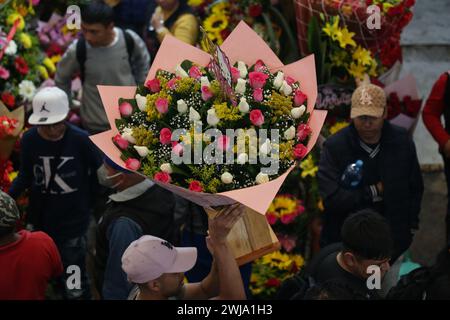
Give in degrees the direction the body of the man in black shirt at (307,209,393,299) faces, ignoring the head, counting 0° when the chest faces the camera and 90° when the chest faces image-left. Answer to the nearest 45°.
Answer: approximately 315°

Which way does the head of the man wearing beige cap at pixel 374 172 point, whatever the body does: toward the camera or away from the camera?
toward the camera

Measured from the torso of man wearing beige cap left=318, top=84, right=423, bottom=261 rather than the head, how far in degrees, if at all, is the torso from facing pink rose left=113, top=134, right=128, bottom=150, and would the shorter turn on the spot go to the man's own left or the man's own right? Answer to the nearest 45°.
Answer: approximately 45° to the man's own right

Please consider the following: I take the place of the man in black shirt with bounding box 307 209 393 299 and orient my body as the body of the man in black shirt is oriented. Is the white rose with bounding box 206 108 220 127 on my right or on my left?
on my right

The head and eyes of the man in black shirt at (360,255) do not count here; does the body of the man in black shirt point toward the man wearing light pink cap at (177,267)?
no

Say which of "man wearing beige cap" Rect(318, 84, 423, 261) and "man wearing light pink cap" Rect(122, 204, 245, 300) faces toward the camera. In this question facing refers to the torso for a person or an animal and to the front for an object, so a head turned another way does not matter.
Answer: "man wearing beige cap" Rect(318, 84, 423, 261)

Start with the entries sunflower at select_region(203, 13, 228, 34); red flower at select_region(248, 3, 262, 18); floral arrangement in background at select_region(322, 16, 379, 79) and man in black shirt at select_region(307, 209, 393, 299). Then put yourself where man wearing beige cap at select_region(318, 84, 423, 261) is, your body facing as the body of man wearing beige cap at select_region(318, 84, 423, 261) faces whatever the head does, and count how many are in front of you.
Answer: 1

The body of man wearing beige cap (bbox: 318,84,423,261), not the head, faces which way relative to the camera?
toward the camera

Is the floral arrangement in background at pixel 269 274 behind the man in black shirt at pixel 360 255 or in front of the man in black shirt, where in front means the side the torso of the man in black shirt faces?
behind
